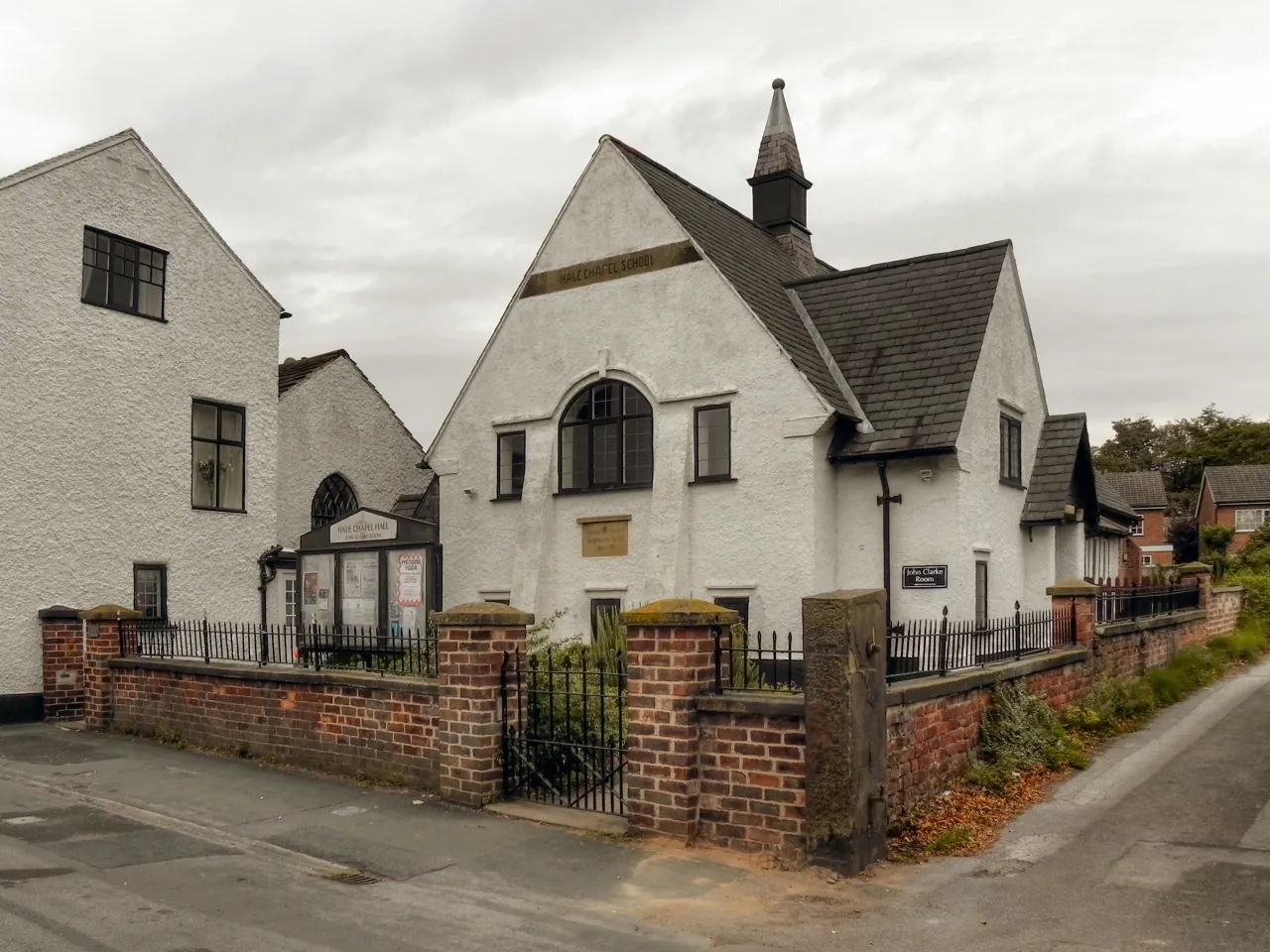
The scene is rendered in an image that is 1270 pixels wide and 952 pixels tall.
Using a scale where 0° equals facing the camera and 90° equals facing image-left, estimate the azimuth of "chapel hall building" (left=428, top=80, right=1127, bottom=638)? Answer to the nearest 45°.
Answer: approximately 45°

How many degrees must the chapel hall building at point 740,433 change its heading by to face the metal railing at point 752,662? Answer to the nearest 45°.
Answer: approximately 45° to its left

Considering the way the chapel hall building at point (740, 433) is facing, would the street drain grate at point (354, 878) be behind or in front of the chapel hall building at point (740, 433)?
in front

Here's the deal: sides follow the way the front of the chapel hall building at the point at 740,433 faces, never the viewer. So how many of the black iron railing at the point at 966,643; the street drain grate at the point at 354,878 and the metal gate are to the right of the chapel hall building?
0

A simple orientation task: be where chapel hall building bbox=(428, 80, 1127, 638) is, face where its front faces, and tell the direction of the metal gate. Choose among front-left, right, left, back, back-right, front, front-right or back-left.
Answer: front-left

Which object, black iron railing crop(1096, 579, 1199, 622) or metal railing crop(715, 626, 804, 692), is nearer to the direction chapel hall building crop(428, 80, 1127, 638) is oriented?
the metal railing

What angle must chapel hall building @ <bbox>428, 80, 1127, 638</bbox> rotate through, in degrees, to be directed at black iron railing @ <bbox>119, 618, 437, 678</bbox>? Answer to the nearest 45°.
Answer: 0° — it already faces it

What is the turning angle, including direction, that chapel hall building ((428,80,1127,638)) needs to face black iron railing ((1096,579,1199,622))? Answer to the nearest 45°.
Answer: approximately 135° to its left

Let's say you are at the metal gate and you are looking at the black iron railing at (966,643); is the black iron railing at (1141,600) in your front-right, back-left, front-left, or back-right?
front-left
